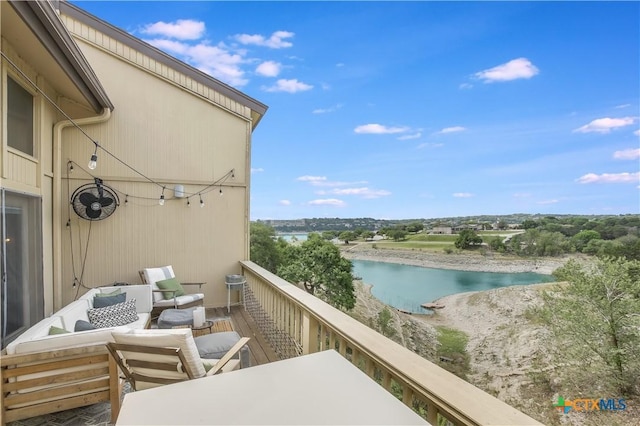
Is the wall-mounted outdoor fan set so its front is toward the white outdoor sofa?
yes

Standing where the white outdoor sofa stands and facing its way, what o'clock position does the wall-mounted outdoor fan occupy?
The wall-mounted outdoor fan is roughly at 9 o'clock from the white outdoor sofa.

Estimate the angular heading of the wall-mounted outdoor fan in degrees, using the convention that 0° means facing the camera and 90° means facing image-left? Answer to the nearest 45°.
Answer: approximately 0°

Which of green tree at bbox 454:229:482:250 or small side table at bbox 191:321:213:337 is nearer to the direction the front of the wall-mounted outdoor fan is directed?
the small side table

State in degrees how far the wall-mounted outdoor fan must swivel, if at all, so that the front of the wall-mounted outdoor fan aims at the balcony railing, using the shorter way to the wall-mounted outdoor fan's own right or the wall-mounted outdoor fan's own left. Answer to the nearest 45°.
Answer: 0° — it already faces it

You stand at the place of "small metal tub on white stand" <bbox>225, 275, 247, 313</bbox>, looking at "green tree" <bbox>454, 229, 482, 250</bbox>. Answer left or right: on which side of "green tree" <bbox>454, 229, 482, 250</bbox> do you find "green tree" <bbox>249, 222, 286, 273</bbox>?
left

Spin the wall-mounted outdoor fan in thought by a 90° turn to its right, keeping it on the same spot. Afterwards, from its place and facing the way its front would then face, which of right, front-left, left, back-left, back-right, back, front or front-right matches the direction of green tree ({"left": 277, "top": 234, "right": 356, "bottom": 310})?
back-right

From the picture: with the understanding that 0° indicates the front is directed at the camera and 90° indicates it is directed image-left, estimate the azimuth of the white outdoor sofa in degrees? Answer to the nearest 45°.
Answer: approximately 270°
